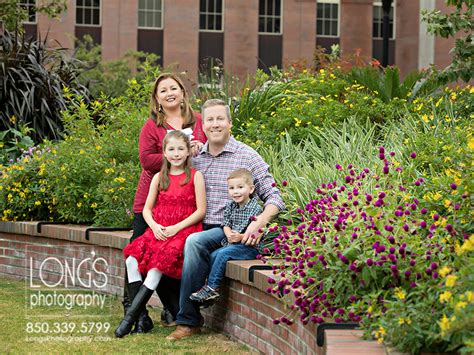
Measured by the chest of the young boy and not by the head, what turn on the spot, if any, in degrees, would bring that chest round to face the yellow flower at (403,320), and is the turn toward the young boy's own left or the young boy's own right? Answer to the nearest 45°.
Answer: approximately 45° to the young boy's own left

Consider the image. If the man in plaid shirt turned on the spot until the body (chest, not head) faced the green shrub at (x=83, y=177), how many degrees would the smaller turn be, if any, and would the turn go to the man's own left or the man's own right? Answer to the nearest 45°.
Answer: approximately 90° to the man's own right

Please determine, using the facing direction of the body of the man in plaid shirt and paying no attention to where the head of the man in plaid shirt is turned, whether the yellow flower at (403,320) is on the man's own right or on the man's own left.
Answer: on the man's own left

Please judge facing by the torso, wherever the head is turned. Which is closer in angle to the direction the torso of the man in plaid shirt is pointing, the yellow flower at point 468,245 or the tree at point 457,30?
the yellow flower

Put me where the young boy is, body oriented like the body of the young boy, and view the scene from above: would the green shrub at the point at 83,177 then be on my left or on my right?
on my right

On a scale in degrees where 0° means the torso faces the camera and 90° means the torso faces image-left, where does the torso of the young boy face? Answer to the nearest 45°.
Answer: approximately 45°
